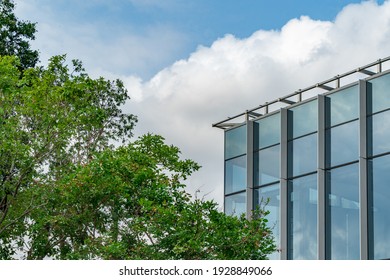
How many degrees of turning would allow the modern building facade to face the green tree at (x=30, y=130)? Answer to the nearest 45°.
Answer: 0° — it already faces it

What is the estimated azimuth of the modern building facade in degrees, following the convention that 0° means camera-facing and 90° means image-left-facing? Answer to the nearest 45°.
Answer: approximately 45°
